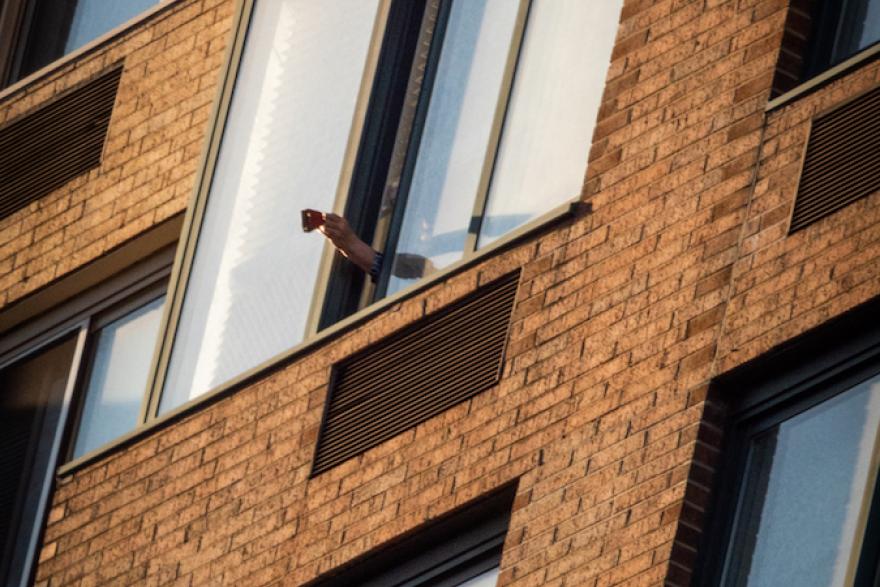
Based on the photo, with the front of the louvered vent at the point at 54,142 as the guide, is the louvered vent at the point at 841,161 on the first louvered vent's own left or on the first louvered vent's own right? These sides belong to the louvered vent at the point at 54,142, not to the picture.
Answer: on the first louvered vent's own left

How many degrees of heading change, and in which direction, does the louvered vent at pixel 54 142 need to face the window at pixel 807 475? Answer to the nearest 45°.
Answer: approximately 90° to its left

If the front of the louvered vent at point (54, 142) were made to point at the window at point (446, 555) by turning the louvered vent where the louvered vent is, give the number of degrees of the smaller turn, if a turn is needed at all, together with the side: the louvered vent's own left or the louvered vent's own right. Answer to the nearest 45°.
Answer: approximately 90° to the louvered vent's own left

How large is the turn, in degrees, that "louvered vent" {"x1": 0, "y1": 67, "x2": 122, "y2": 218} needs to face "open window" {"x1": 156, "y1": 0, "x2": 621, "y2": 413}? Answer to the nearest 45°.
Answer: approximately 90° to its left

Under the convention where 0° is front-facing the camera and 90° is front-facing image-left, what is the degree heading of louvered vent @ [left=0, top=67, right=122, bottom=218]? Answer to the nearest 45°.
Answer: approximately 45°

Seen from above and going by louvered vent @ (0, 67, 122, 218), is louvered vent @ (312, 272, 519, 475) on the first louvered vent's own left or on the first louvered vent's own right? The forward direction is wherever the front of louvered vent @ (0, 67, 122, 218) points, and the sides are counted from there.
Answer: on the first louvered vent's own left
